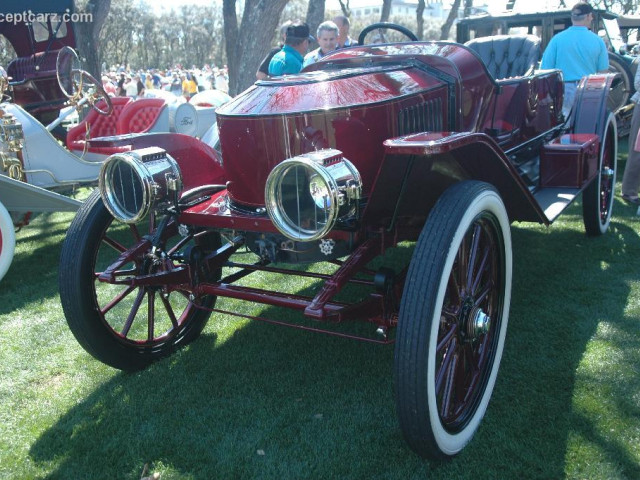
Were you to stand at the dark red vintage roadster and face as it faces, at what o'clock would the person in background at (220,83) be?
The person in background is roughly at 4 o'clock from the dark red vintage roadster.

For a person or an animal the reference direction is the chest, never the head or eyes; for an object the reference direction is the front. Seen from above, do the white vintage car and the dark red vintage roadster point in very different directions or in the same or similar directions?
same or similar directions

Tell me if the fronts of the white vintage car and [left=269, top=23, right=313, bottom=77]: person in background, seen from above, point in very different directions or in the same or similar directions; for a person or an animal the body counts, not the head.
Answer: very different directions

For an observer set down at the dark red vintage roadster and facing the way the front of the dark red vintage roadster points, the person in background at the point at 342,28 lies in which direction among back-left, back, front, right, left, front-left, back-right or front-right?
back-right

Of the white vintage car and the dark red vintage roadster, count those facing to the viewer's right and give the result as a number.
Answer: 0

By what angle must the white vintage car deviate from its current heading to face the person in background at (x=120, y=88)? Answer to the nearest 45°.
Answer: approximately 135° to its right

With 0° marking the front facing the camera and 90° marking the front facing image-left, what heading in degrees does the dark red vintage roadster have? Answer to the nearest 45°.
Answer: approximately 45°

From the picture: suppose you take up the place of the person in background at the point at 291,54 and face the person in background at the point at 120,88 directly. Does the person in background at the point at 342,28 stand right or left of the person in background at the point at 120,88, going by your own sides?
right

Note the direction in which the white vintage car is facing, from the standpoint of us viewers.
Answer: facing the viewer and to the left of the viewer
